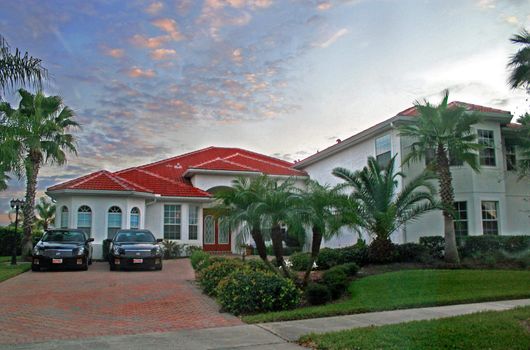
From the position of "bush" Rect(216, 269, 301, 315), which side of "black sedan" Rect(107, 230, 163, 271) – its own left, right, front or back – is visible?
front

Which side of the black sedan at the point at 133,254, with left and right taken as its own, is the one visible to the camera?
front

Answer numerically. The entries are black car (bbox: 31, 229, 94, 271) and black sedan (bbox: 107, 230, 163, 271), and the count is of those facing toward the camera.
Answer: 2

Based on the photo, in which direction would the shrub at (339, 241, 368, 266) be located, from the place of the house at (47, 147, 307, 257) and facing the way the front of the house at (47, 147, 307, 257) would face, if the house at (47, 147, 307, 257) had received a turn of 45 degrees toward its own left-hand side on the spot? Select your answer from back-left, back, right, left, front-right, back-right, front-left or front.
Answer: front

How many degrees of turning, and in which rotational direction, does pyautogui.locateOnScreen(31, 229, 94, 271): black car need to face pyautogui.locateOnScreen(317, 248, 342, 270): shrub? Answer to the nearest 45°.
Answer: approximately 45° to its left

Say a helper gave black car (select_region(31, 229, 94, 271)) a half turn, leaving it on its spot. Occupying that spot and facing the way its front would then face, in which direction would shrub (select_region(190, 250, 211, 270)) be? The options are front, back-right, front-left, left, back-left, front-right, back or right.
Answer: back-right

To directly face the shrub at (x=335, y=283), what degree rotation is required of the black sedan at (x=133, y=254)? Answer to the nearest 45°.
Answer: approximately 45° to its left

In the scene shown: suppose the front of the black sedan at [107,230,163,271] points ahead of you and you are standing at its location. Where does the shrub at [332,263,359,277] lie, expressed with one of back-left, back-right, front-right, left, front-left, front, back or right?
front-left
